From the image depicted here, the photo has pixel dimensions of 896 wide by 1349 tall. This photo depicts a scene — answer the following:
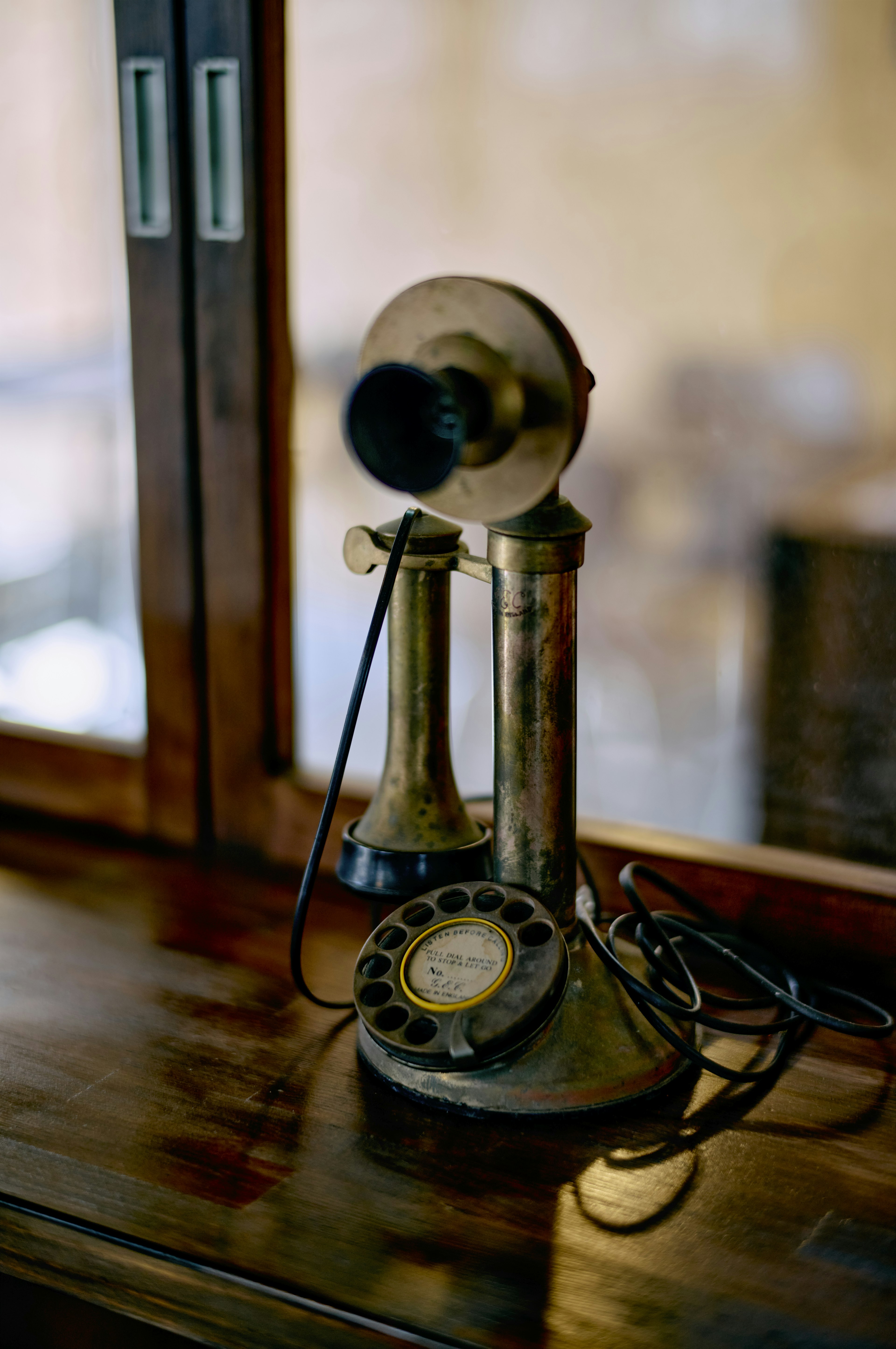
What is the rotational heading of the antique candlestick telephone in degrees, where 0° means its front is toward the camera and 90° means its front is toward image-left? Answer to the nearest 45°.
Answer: approximately 45°
